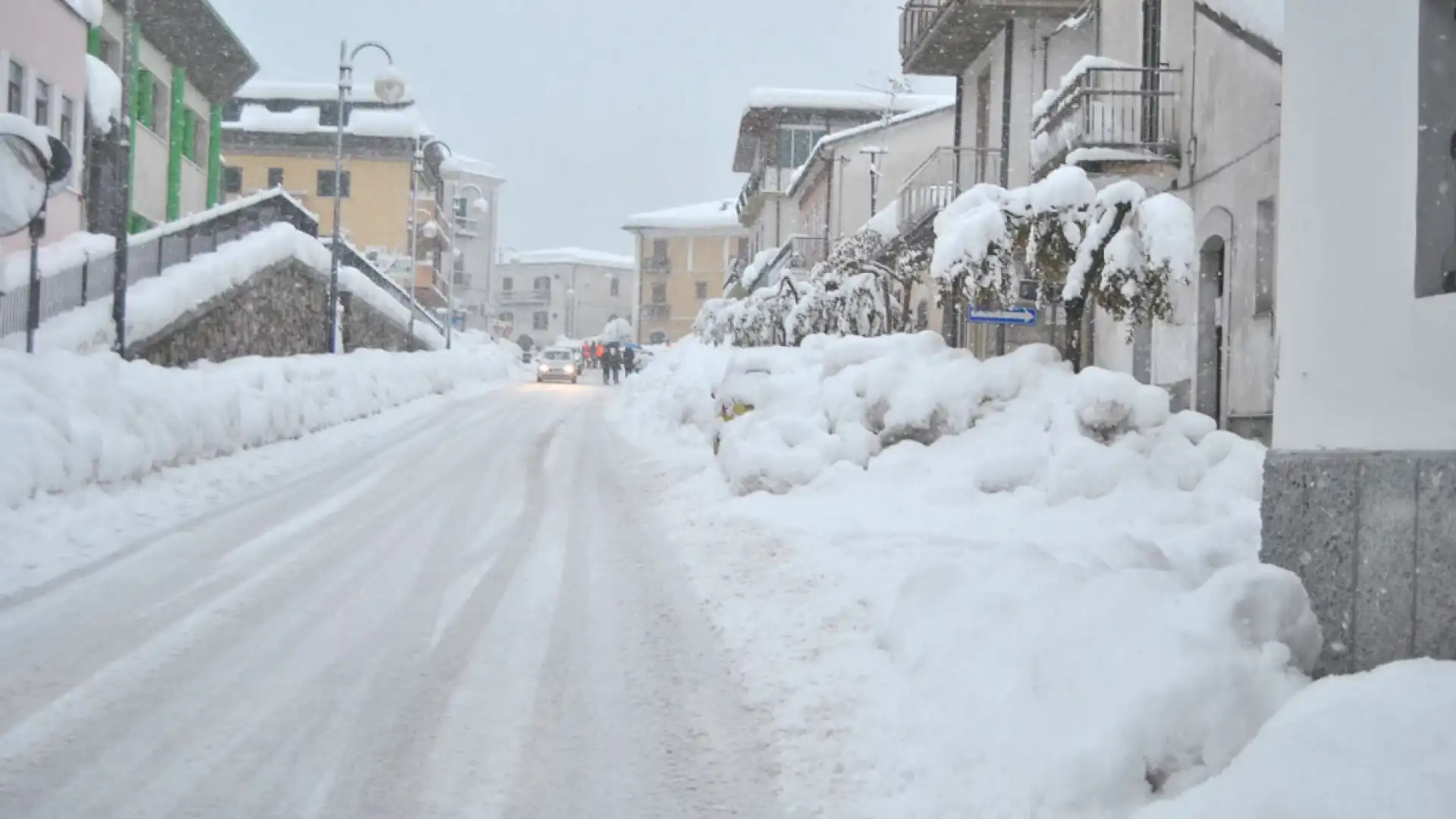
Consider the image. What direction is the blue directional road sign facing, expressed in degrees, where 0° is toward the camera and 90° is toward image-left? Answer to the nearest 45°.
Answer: approximately 0°

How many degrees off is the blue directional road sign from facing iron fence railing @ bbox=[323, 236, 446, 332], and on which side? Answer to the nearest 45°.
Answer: approximately 135° to its right

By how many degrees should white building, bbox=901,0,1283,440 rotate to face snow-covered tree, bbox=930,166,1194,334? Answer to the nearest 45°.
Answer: approximately 45° to its left

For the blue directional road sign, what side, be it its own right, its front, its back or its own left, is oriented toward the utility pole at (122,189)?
right

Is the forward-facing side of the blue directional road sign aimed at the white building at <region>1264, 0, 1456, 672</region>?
yes

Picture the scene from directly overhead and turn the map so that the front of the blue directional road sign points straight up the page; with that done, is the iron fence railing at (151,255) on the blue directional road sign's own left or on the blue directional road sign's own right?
on the blue directional road sign's own right
